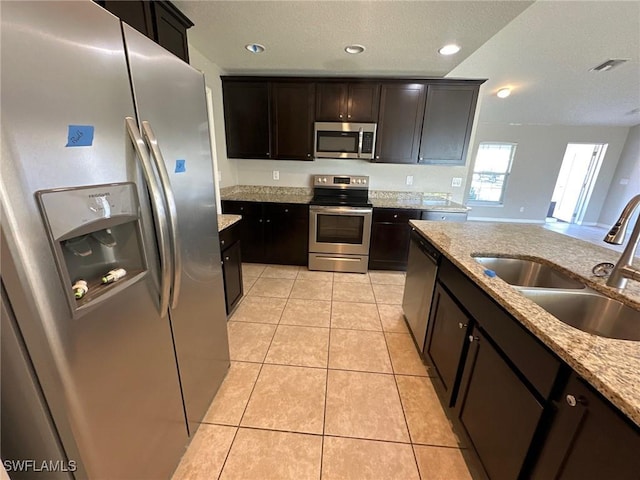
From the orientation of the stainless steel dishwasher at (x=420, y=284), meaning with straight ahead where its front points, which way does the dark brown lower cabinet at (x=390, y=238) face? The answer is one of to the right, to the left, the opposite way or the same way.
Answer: to the left

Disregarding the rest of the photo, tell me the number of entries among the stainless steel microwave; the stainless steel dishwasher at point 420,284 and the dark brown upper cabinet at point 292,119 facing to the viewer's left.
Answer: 1

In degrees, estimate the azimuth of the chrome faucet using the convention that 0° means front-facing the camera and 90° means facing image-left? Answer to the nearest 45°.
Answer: approximately 45°

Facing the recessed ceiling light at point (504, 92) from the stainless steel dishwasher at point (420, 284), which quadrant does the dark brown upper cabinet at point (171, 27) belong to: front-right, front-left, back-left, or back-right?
back-left

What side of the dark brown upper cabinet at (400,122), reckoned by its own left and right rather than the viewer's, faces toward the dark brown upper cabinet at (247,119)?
right

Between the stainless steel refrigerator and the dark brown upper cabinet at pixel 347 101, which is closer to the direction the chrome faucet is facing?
the stainless steel refrigerator

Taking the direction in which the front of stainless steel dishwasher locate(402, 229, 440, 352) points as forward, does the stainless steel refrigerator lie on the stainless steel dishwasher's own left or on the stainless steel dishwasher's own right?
on the stainless steel dishwasher's own left

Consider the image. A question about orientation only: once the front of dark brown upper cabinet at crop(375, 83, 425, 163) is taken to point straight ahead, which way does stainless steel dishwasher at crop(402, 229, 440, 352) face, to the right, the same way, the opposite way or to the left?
to the right

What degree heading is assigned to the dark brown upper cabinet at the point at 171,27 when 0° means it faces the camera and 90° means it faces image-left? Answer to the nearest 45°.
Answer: approximately 315°

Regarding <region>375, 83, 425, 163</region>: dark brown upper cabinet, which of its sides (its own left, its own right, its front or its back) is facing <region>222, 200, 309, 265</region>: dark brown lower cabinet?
right
